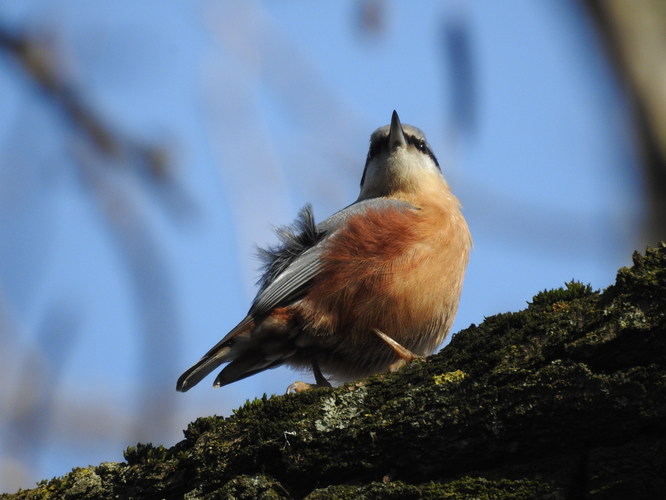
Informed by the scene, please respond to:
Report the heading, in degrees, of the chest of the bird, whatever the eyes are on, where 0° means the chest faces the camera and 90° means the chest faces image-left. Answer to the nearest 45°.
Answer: approximately 315°
